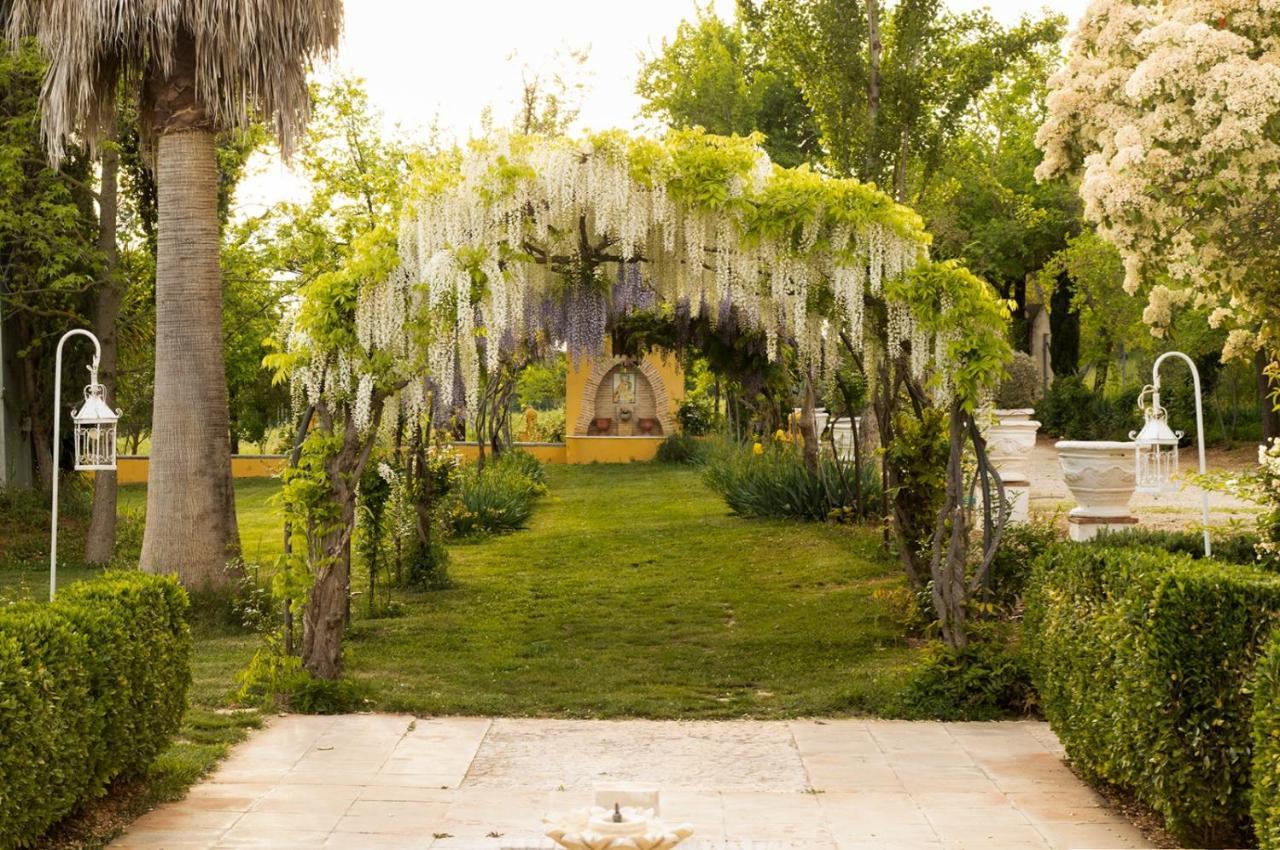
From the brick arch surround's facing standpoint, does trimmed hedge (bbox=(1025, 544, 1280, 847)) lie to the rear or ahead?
ahead

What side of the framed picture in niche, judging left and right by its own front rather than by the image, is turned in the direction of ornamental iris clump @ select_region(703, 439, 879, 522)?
front

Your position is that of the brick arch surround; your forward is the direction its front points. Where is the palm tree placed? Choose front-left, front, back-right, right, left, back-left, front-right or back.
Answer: front

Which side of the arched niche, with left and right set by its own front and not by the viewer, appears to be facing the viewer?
front

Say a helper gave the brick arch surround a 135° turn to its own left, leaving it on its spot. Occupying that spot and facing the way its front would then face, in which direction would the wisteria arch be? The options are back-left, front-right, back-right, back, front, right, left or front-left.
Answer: back-right

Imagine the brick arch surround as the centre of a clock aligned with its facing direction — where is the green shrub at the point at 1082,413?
The green shrub is roughly at 10 o'clock from the brick arch surround.

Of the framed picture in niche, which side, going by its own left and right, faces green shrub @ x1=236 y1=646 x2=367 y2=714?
front

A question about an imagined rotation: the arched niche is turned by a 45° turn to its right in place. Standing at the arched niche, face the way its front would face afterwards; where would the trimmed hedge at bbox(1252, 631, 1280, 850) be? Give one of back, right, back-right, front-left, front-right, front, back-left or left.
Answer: front-left

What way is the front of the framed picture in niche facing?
toward the camera

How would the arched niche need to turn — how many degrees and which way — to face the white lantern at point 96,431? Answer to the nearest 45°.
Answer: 0° — it already faces it

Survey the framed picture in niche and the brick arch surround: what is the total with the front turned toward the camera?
2

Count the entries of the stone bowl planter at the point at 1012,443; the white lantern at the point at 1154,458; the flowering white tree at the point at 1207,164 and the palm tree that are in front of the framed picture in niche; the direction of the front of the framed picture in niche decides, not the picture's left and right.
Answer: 4
